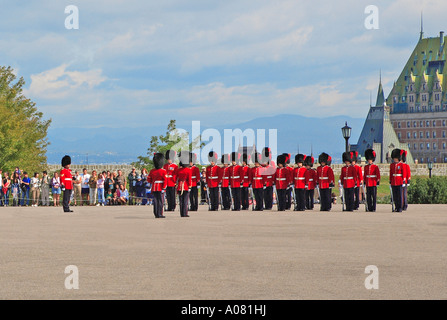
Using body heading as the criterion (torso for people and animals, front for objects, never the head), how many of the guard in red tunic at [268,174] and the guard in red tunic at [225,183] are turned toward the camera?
2

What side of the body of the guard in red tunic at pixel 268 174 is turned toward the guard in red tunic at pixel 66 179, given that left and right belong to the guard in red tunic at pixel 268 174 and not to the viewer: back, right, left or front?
right

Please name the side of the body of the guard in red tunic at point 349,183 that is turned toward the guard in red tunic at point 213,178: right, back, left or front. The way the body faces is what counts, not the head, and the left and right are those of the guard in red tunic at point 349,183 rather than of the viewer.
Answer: right

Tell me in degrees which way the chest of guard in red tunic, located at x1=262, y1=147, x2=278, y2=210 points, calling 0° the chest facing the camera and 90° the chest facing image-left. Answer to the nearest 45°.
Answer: approximately 0°

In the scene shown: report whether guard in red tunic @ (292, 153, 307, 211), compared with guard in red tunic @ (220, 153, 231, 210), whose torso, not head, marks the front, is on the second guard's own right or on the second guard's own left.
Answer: on the second guard's own left

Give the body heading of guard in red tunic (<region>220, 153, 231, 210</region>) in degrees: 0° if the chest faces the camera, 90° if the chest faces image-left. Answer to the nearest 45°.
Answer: approximately 0°
